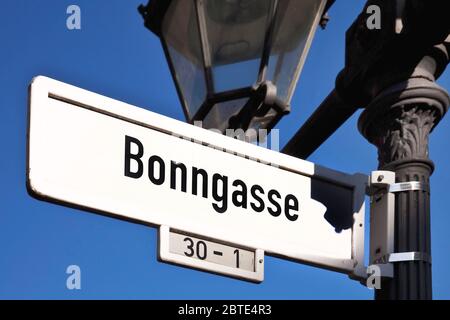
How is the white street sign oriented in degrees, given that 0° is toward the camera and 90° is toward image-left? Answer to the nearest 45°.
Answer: approximately 315°

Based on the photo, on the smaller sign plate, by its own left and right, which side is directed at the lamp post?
left

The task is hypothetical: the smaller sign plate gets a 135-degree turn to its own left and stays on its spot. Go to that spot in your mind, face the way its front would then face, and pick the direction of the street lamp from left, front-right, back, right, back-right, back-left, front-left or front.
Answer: front

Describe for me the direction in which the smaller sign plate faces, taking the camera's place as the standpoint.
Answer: facing the viewer and to the right of the viewer

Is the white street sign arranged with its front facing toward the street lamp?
no
